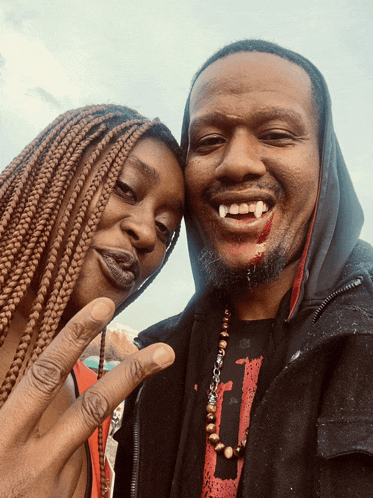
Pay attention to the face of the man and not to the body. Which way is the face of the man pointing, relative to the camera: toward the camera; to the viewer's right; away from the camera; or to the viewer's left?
toward the camera

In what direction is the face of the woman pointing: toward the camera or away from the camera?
toward the camera

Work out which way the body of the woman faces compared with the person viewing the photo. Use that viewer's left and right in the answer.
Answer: facing the viewer and to the right of the viewer

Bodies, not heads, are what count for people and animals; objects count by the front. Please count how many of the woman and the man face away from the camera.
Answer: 0

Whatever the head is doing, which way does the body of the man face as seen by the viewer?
toward the camera
